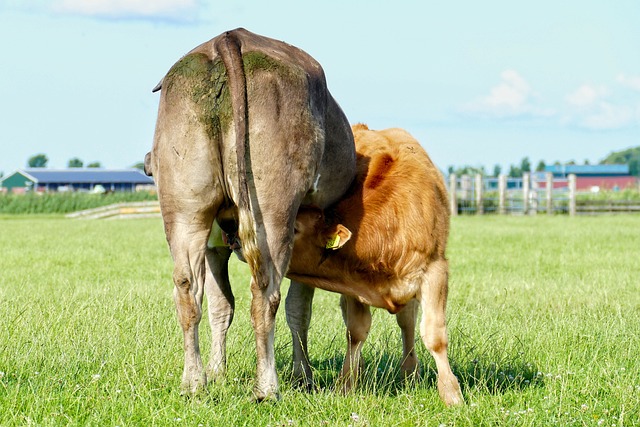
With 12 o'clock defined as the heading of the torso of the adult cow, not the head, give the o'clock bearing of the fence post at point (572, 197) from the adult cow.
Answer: The fence post is roughly at 1 o'clock from the adult cow.

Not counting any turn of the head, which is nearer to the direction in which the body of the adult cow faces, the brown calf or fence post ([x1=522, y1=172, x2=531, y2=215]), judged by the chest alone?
the fence post

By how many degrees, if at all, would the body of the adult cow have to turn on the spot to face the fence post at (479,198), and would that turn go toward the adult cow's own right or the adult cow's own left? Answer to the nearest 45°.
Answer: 0° — it already faces it

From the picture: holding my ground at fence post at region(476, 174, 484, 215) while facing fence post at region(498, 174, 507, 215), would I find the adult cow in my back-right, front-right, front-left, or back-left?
back-right

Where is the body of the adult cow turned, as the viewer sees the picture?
away from the camera
